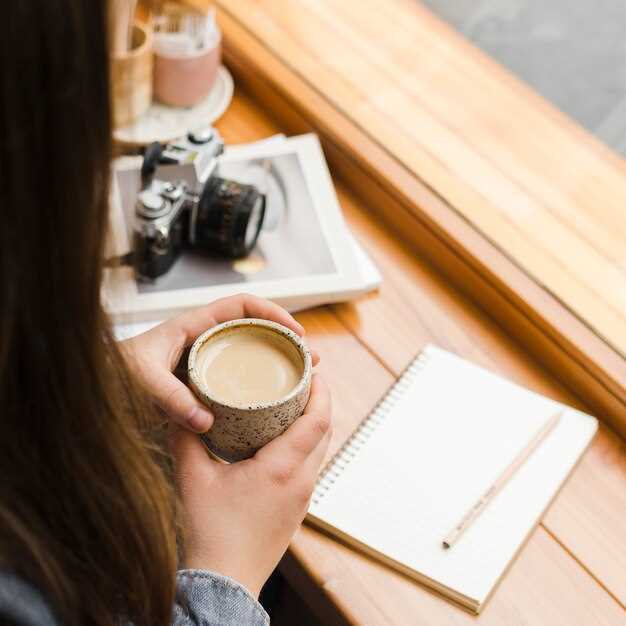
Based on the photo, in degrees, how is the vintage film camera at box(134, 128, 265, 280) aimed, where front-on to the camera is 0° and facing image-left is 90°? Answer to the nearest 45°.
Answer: approximately 315°

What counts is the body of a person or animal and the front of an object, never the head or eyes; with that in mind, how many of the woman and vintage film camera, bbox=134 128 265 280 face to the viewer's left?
0

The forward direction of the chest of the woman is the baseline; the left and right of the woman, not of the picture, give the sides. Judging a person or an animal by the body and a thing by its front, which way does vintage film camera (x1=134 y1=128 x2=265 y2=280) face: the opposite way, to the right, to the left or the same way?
to the right

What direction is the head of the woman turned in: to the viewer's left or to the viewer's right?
to the viewer's right

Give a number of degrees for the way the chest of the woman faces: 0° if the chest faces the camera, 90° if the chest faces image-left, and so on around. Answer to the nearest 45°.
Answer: approximately 225°
